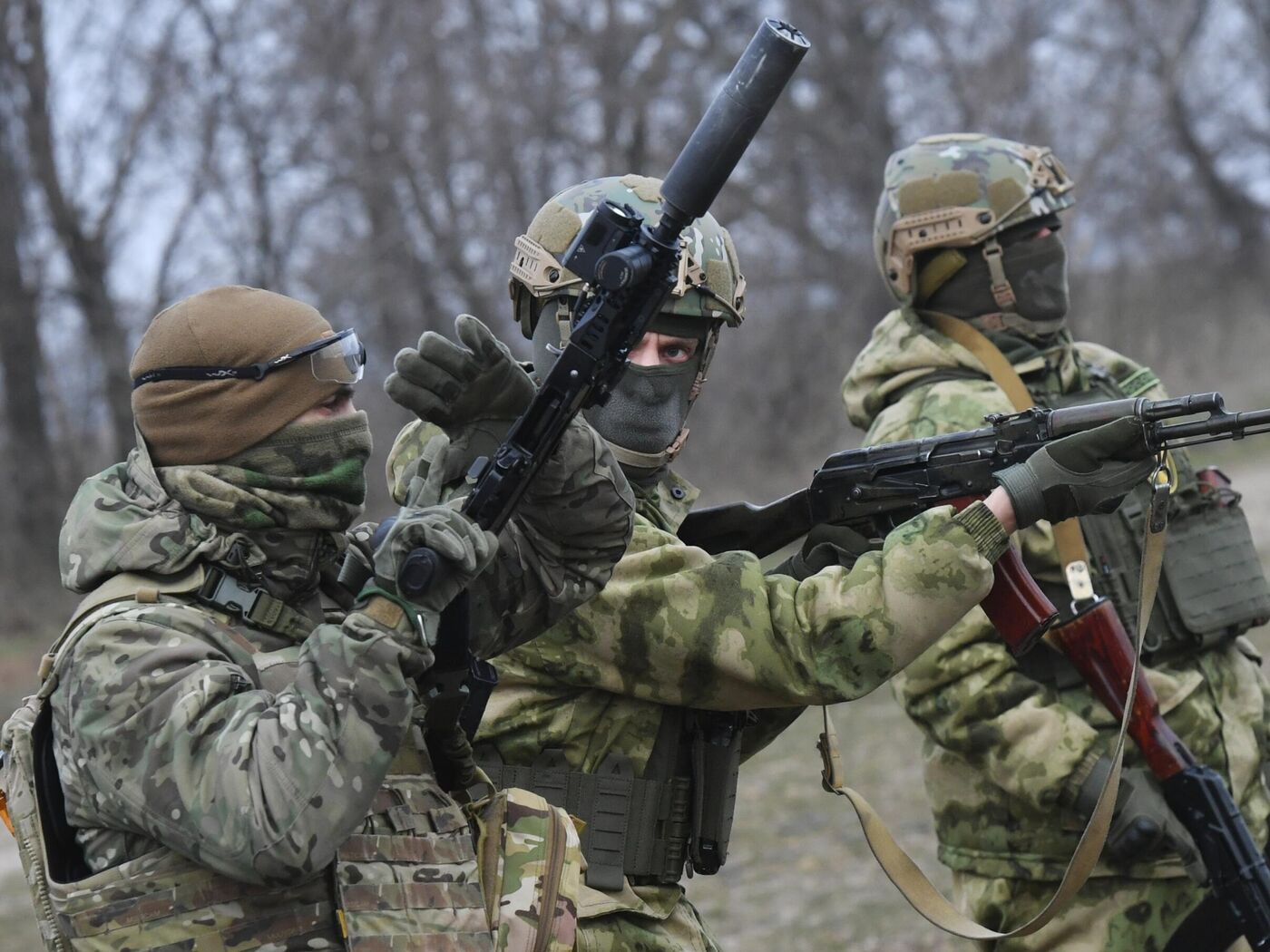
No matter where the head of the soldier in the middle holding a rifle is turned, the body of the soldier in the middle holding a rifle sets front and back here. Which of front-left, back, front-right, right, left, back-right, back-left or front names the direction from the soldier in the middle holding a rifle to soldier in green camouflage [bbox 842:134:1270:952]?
left

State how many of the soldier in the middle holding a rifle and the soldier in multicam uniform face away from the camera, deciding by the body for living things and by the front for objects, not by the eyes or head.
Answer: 0

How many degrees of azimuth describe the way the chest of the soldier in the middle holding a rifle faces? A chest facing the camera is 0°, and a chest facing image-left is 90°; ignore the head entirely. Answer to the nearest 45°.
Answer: approximately 315°

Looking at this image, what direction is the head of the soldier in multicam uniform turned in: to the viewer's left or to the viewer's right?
to the viewer's right

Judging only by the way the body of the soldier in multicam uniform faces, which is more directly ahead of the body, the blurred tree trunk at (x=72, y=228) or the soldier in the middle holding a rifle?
the soldier in the middle holding a rifle

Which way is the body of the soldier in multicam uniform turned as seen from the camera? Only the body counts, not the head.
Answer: to the viewer's right
